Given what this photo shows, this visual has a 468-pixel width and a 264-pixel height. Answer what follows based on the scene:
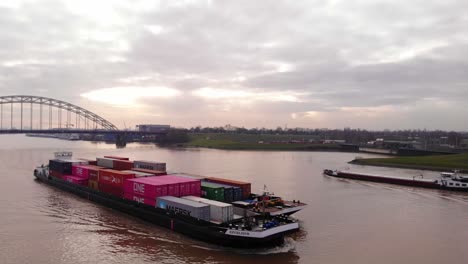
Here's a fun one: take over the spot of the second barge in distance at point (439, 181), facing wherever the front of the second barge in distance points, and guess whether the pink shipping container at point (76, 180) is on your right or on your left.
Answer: on your left

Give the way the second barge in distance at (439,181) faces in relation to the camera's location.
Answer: facing away from the viewer and to the left of the viewer

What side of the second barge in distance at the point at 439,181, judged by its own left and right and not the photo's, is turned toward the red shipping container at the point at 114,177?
left

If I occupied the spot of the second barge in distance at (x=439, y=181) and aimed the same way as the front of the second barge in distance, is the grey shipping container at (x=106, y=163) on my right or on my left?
on my left

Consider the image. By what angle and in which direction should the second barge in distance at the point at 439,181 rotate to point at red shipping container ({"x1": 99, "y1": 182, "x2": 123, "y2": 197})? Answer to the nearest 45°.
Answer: approximately 90° to its left

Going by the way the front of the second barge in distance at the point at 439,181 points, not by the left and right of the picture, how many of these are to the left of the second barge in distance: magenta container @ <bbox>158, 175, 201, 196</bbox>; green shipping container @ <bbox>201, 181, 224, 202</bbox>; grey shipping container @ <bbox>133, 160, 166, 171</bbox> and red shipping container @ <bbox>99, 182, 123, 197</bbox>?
4

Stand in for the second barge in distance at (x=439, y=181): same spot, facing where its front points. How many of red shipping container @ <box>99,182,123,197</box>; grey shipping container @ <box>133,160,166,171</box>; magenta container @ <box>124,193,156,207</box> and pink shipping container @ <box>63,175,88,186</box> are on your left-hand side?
4

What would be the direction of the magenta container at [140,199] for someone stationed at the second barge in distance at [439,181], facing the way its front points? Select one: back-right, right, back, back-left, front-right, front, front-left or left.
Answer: left

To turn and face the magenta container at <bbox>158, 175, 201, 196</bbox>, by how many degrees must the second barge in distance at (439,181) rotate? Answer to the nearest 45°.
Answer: approximately 90° to its left

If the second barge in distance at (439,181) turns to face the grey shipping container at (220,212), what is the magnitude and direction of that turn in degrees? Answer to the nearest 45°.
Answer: approximately 90° to its left

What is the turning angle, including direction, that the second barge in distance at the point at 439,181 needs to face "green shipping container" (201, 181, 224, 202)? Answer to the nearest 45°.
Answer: approximately 90° to its left

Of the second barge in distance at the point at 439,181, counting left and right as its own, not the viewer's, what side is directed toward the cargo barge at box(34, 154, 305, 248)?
left
